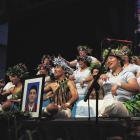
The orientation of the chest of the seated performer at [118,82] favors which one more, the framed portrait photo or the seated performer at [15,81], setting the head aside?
the framed portrait photo

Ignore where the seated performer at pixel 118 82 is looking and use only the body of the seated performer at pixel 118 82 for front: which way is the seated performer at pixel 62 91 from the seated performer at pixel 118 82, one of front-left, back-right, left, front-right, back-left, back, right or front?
front-right

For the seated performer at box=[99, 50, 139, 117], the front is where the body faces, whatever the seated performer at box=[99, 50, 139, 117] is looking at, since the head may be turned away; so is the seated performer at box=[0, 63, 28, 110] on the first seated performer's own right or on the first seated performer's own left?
on the first seated performer's own right

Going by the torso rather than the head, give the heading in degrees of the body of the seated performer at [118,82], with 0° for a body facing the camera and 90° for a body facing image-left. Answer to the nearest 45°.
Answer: approximately 45°
